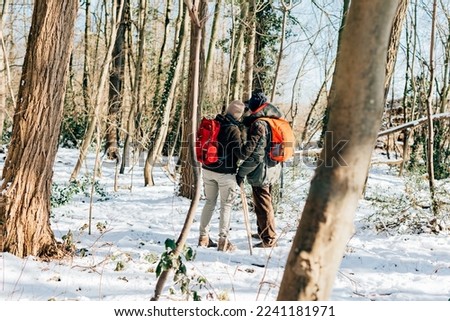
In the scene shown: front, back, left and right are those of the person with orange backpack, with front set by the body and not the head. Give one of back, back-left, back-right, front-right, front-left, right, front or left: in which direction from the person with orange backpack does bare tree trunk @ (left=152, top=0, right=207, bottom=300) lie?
left

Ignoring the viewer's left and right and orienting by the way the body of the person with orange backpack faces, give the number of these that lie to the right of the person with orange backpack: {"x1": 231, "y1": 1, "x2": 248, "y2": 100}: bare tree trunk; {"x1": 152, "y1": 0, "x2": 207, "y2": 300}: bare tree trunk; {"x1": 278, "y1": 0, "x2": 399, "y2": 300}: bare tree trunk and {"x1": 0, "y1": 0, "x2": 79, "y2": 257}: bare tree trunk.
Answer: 1

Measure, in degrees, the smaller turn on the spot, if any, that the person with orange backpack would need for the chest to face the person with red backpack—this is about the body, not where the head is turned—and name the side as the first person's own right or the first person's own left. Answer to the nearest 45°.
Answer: approximately 45° to the first person's own left

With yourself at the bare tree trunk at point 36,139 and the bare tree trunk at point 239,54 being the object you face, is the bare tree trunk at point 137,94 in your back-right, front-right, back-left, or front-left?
front-left
